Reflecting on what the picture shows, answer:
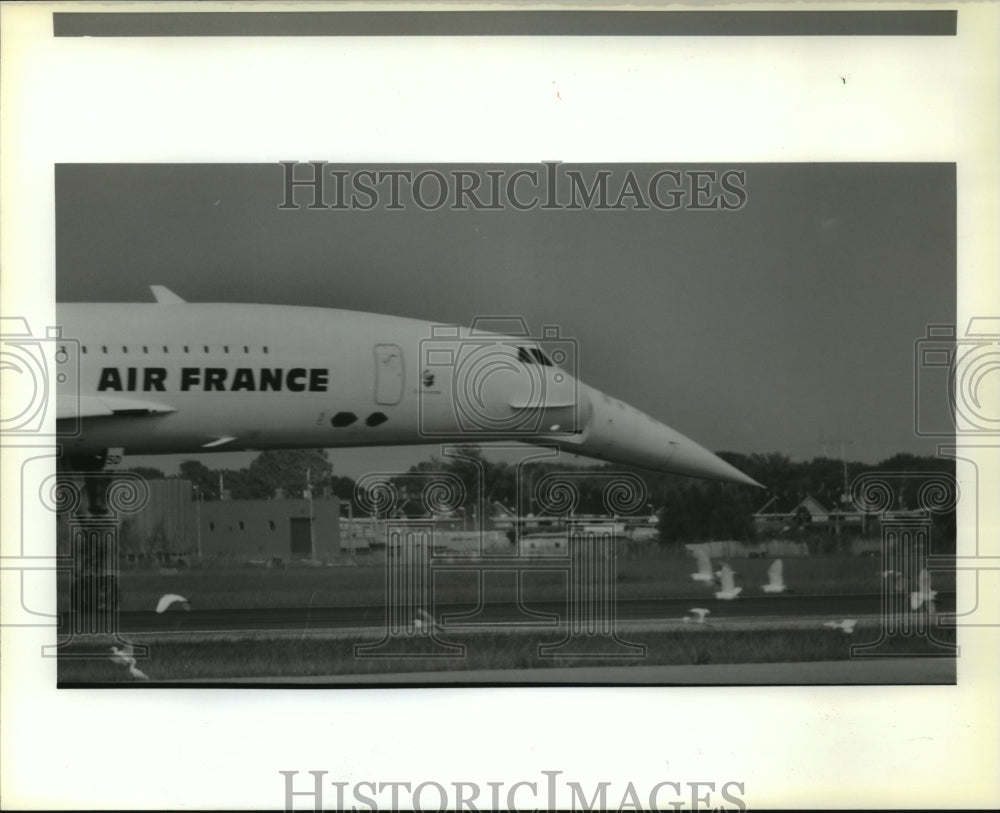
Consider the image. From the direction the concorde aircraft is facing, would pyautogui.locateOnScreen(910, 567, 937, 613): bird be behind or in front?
in front

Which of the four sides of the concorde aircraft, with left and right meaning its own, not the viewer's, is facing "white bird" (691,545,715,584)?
front

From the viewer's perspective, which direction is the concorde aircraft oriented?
to the viewer's right

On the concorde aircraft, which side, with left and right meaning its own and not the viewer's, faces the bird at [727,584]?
front
